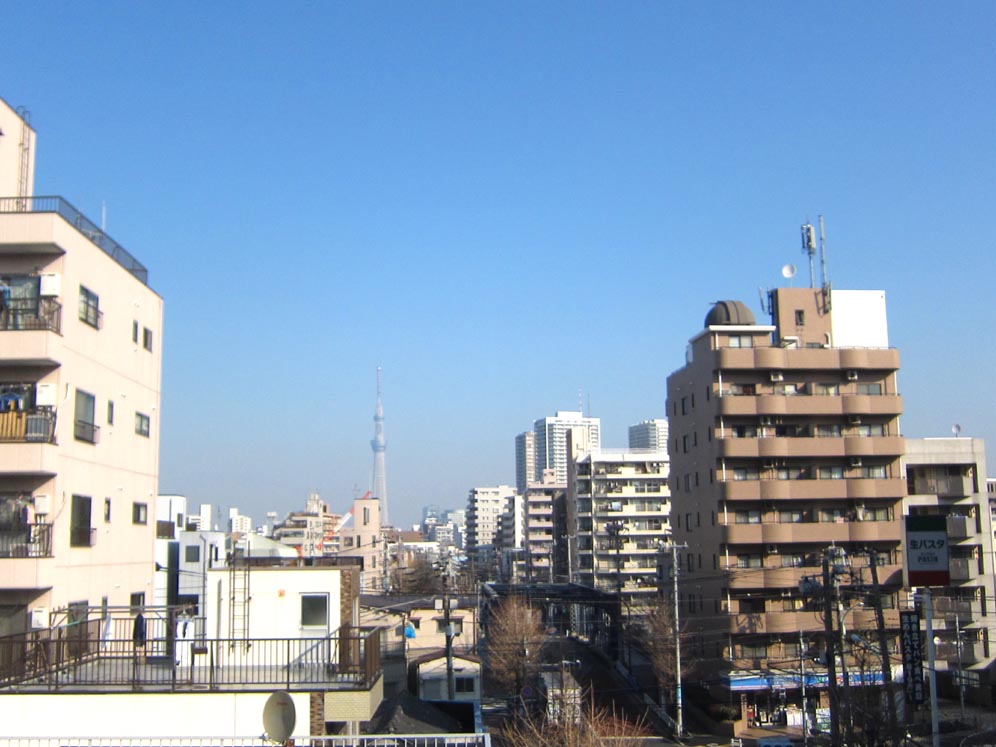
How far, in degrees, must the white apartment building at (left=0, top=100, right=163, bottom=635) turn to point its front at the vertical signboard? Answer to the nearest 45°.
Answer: approximately 90° to its left

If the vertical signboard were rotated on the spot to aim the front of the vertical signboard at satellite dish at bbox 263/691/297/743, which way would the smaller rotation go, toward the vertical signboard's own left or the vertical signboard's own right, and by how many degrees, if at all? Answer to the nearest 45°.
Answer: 0° — it already faces it

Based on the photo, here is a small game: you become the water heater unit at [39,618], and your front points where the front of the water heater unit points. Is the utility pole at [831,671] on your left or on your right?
on your left

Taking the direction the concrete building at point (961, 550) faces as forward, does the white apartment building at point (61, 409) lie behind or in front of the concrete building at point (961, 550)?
in front

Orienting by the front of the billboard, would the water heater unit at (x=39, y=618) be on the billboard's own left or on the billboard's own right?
on the billboard's own right

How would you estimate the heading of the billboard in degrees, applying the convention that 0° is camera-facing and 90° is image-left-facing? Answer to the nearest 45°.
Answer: approximately 0°
